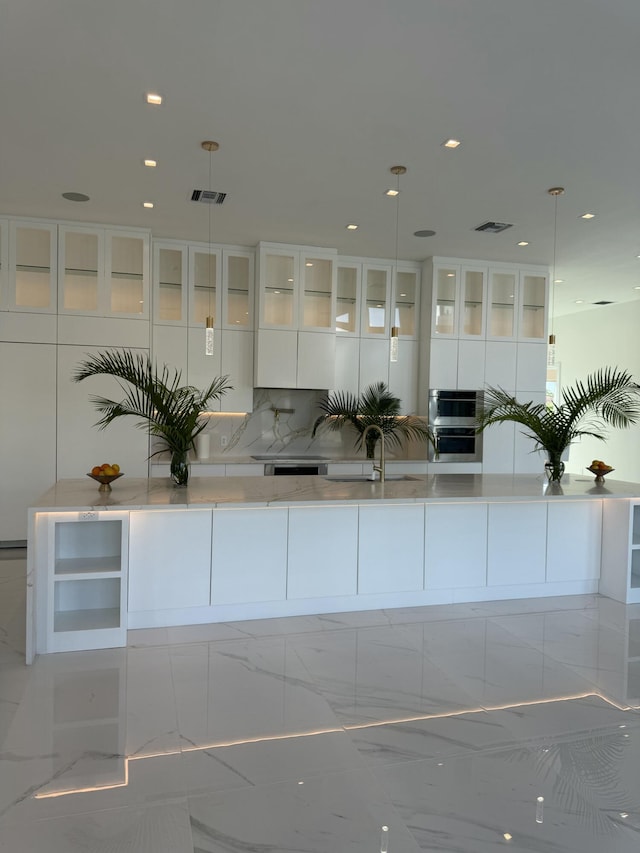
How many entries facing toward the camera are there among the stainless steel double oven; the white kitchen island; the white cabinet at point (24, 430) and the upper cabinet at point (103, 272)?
4

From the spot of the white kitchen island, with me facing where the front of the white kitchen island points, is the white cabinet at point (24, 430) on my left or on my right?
on my right

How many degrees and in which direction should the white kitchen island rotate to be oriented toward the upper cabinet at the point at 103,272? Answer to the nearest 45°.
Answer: approximately 135° to its right

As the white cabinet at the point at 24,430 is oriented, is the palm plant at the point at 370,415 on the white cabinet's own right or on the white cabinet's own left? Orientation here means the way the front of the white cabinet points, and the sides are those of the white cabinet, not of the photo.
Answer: on the white cabinet's own left

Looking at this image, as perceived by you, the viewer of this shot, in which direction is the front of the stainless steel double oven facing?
facing the viewer

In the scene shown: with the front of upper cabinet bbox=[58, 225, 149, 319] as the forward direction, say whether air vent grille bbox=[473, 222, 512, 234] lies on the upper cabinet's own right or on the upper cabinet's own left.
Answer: on the upper cabinet's own left

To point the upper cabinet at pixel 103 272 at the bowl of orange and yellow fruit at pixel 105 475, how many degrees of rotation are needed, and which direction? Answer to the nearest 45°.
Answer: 0° — it already faces it

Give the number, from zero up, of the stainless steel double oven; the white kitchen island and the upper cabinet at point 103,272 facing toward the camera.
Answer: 3

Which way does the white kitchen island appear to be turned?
toward the camera

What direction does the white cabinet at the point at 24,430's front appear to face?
toward the camera
